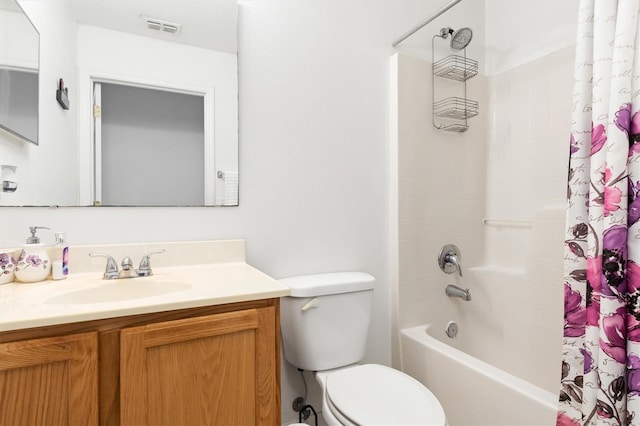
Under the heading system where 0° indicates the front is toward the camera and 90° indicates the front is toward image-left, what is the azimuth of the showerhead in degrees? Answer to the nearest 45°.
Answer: approximately 315°
